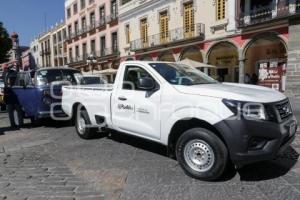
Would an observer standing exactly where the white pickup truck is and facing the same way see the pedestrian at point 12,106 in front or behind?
behind

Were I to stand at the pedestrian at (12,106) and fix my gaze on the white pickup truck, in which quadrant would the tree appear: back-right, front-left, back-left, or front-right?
back-left

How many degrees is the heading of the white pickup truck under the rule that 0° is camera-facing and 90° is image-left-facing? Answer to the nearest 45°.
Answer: approximately 315°

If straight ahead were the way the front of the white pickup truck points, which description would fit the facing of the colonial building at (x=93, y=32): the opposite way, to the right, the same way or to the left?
to the right

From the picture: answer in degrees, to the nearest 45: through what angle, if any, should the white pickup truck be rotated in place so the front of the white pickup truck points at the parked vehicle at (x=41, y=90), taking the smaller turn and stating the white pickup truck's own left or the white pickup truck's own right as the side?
approximately 180°

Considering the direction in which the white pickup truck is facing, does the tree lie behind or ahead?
behind
